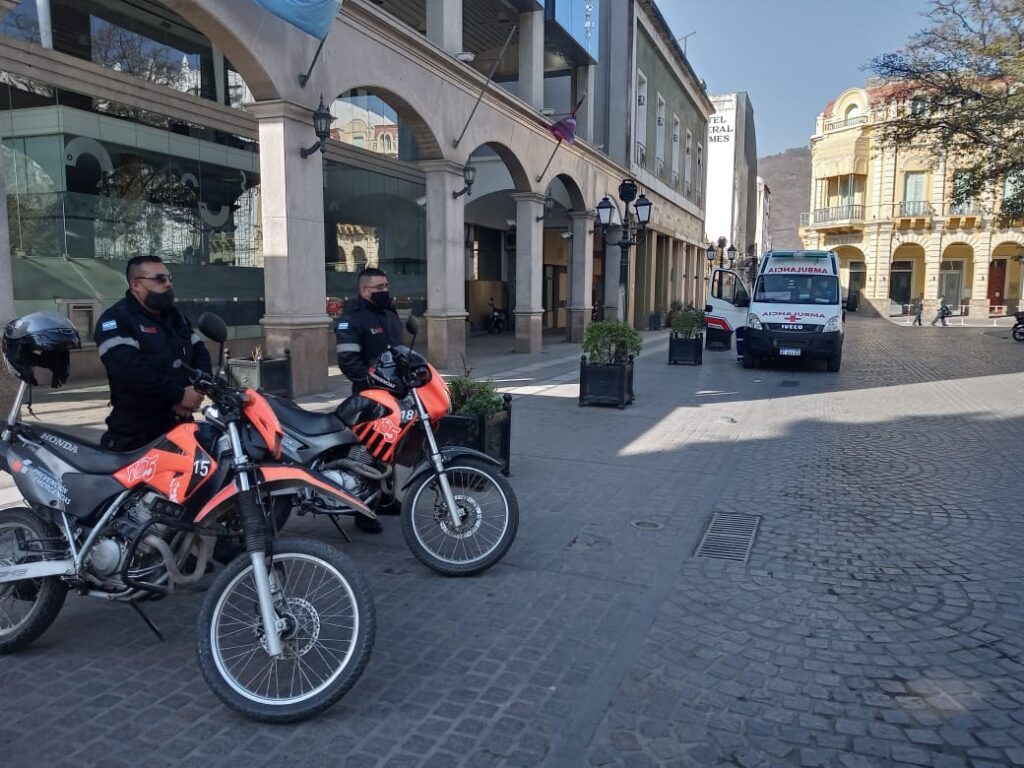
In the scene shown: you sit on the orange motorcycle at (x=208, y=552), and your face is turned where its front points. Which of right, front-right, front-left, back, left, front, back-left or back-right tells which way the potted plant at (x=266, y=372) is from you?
back-left

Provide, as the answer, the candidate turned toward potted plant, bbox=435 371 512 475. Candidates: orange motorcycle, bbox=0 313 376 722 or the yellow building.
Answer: the yellow building

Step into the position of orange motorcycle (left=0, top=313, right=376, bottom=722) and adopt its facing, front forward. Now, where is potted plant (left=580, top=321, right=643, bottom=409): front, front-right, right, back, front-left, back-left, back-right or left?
left

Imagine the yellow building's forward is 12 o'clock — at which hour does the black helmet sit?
The black helmet is roughly at 12 o'clock from the yellow building.

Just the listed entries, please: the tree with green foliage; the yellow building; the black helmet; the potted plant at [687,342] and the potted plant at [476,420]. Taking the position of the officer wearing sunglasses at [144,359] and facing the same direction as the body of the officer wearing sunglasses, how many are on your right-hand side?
1

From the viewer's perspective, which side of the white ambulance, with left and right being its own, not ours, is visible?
front

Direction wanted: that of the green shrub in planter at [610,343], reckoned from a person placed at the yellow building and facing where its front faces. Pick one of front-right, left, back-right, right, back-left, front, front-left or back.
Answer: front

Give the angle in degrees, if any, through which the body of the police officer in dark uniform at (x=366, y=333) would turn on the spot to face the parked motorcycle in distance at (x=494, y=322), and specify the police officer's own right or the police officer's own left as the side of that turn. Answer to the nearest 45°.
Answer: approximately 135° to the police officer's own left

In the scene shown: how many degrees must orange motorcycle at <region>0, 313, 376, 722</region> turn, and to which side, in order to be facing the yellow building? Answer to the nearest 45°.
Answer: approximately 90° to its left

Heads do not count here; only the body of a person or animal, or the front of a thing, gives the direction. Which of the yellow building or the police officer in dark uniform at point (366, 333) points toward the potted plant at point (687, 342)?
the yellow building

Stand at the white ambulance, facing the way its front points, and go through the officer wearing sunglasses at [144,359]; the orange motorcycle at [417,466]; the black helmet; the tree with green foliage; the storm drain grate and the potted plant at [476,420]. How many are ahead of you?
5

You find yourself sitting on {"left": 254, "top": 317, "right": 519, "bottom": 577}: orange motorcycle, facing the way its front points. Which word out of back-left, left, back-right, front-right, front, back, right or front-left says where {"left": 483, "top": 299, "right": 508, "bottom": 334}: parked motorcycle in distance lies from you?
back-left

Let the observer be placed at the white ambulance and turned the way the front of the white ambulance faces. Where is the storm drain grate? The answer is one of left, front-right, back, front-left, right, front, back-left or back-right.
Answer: front

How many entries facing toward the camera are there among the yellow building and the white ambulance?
2

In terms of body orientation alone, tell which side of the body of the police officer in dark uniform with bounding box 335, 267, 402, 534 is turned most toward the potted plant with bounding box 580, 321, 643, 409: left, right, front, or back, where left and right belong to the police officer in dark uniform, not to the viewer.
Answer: left

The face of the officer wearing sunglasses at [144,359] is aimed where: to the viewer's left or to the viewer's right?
to the viewer's right

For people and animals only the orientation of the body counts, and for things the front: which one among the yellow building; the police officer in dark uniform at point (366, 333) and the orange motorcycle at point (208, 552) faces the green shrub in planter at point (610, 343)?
the yellow building

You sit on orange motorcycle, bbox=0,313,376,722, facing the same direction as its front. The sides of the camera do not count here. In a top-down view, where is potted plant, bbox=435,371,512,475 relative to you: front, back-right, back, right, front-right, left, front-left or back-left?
left

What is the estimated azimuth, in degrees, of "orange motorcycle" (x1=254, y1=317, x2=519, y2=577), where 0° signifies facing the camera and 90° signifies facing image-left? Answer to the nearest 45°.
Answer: approximately 315°
